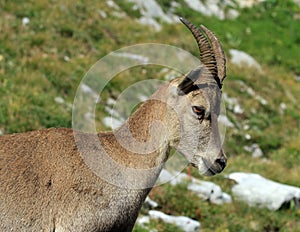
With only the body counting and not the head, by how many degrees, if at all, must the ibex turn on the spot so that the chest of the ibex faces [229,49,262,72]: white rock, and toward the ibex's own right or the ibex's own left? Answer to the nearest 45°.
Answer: approximately 90° to the ibex's own left

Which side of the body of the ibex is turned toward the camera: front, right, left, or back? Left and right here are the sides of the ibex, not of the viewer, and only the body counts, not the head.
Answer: right

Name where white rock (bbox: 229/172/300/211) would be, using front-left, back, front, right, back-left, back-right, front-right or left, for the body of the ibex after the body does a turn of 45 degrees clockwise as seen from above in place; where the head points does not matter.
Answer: left
